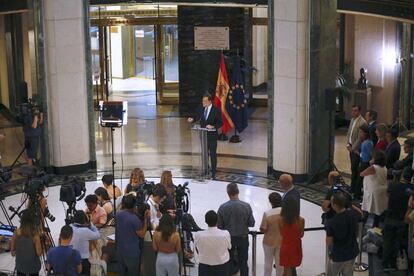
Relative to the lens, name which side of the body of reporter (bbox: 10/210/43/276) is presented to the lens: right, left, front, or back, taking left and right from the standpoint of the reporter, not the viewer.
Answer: back

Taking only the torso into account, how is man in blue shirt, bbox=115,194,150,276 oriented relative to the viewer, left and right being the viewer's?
facing away from the viewer and to the right of the viewer

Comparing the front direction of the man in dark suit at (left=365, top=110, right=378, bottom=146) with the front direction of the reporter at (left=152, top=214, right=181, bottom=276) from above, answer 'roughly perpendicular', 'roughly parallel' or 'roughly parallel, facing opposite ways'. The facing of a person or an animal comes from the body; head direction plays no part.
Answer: roughly perpendicular

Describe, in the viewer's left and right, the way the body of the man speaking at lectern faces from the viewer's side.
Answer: facing the viewer and to the left of the viewer

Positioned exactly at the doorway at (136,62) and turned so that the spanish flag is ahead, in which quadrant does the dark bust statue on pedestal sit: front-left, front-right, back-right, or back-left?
front-left

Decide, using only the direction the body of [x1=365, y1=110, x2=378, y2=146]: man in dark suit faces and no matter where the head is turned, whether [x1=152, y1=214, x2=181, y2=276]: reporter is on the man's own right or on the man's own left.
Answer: on the man's own left

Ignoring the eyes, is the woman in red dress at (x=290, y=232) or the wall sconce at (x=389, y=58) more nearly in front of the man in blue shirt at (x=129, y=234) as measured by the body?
the wall sconce

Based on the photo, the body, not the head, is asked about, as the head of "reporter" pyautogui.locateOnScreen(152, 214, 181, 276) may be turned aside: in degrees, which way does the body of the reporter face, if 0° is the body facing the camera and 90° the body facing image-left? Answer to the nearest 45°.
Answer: approximately 180°

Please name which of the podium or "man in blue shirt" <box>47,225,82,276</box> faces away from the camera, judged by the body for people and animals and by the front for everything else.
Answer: the man in blue shirt

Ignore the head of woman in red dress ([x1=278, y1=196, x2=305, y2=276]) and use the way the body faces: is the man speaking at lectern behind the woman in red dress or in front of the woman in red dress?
in front

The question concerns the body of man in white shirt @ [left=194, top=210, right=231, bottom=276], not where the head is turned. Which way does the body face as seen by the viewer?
away from the camera

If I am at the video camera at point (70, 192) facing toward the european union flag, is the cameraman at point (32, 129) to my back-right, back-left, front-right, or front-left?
front-left

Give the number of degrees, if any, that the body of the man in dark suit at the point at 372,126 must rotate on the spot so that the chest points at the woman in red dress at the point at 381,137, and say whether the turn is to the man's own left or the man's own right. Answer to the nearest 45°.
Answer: approximately 90° to the man's own left

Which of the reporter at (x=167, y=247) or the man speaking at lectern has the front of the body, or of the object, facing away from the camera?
the reporter

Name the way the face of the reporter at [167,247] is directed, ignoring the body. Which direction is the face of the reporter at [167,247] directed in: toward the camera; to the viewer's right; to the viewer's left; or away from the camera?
away from the camera

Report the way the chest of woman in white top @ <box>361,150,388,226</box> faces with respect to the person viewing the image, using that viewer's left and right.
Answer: facing away from the viewer and to the left of the viewer

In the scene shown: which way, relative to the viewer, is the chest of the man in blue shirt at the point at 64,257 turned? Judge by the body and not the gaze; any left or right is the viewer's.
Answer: facing away from the viewer
